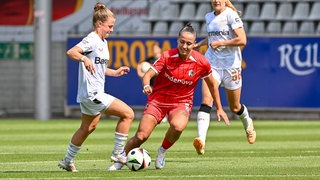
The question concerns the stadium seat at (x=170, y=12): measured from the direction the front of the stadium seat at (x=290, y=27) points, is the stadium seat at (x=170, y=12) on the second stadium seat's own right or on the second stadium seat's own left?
on the second stadium seat's own right

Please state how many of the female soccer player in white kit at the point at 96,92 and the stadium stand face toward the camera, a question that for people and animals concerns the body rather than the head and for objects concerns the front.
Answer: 1

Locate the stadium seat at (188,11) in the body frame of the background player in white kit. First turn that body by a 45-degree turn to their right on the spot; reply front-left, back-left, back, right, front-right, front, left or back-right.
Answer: right

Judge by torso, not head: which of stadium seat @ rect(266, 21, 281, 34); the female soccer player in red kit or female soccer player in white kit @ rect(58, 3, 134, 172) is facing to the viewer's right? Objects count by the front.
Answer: the female soccer player in white kit

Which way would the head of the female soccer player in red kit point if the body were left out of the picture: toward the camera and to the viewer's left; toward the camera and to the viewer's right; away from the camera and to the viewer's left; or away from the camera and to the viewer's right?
toward the camera and to the viewer's left

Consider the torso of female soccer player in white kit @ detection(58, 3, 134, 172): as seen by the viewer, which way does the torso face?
to the viewer's right

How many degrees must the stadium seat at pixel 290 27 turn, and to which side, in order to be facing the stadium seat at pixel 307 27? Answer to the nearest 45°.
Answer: approximately 90° to its left

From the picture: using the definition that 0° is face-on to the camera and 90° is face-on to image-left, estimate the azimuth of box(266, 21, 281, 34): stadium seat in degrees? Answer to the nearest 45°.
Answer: approximately 0°

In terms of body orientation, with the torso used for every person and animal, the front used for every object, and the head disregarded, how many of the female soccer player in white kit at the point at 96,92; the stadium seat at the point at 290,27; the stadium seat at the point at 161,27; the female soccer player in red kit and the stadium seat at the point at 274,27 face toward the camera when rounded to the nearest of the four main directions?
4

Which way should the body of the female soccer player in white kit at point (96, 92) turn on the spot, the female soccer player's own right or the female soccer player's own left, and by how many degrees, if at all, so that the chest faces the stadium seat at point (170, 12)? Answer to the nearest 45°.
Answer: approximately 90° to the female soccer player's own left

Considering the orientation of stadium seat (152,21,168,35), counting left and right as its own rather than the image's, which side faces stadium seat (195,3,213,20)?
left
